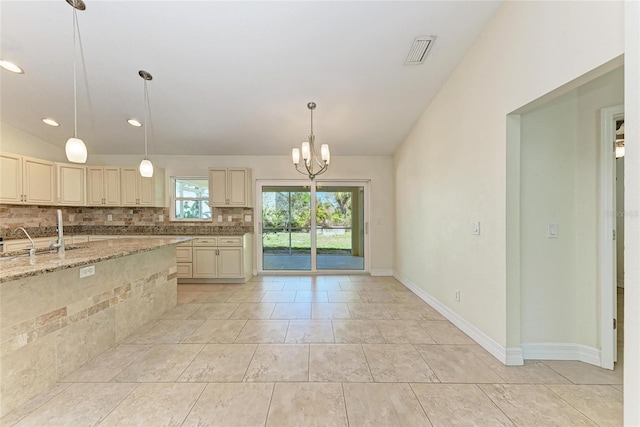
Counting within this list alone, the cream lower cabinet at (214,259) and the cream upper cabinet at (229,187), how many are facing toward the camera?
2

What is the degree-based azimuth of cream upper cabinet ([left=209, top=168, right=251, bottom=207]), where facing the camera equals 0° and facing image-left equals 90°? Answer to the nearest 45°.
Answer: approximately 0°

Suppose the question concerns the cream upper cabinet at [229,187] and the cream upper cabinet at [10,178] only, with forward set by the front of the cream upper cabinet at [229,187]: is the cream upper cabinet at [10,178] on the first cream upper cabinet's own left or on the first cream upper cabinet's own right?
on the first cream upper cabinet's own right

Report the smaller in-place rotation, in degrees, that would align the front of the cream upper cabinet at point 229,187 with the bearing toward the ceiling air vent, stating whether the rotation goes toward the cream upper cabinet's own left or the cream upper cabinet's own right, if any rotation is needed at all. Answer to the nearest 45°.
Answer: approximately 45° to the cream upper cabinet's own left

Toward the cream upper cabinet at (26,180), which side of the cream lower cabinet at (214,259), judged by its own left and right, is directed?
right

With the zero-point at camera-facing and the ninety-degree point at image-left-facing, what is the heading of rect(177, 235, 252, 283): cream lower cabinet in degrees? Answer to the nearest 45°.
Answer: approximately 0°
